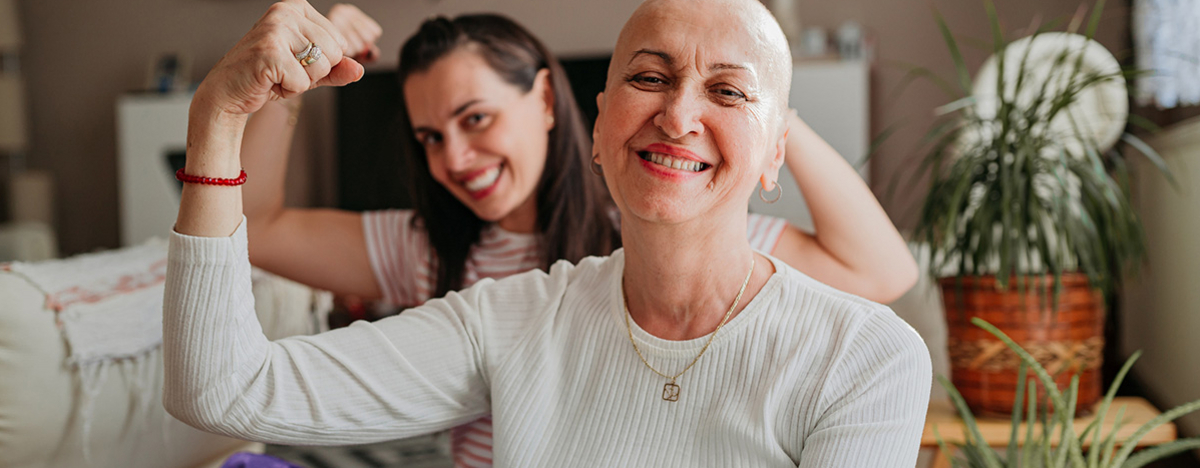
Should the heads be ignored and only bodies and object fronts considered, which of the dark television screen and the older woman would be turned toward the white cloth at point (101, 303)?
the dark television screen

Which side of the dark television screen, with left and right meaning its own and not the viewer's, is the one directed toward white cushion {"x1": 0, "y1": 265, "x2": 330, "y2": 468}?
front

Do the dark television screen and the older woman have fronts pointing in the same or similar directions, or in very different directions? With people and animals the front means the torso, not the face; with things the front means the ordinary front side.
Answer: same or similar directions

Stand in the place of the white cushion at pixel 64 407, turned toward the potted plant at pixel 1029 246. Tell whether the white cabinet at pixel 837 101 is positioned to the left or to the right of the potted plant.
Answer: left

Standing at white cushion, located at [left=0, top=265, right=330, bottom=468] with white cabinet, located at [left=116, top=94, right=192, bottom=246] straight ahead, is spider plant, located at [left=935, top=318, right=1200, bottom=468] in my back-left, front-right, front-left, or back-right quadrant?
back-right

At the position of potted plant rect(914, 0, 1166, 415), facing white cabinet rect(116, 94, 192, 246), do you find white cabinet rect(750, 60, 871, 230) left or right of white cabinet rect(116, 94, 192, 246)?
right

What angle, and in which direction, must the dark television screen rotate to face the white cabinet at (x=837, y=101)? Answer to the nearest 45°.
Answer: approximately 90° to its left

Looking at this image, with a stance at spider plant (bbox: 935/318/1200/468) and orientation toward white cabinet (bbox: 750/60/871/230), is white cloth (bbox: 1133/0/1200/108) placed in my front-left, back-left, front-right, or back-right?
front-right

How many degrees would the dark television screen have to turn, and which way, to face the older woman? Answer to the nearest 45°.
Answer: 0° — it already faces them

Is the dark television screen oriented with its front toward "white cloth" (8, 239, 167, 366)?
yes

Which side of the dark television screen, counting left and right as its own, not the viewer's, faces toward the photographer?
front

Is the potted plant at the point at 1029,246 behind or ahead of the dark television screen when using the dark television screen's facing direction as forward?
ahead

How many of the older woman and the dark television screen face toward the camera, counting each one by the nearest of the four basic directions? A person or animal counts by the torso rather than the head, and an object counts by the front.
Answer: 2

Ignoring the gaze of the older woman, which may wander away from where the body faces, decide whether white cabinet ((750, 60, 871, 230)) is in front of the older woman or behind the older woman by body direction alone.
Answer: behind

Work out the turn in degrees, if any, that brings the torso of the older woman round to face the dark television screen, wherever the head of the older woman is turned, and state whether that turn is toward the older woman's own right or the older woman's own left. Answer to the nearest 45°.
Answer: approximately 180°
